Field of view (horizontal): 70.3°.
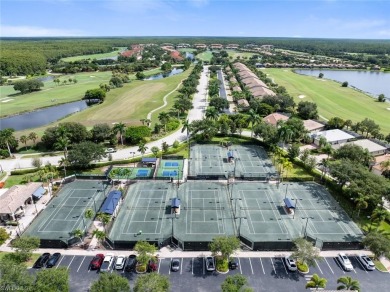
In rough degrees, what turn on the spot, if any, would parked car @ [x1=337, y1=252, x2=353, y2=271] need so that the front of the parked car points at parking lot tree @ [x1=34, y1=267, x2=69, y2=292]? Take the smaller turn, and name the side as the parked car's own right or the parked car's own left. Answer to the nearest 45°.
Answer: approximately 90° to the parked car's own left

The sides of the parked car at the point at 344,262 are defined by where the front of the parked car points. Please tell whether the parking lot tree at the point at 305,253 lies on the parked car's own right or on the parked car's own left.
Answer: on the parked car's own left

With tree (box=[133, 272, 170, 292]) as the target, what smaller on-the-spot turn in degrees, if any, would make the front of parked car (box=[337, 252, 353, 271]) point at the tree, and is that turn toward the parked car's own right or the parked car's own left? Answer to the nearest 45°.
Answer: approximately 90° to the parked car's own left

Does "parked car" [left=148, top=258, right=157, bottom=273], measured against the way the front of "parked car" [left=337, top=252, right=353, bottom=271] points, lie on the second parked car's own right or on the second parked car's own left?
on the second parked car's own left

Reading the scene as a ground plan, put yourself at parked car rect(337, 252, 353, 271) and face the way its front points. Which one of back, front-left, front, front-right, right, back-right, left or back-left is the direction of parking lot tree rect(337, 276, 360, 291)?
back-left

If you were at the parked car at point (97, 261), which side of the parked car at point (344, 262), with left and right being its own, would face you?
left

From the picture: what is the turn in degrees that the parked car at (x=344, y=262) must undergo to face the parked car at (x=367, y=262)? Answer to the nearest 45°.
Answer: approximately 90° to its right

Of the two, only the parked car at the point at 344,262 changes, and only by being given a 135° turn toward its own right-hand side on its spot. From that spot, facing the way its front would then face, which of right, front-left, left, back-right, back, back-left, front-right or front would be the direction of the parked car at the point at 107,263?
back-right

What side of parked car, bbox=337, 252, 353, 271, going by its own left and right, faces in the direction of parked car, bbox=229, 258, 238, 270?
left

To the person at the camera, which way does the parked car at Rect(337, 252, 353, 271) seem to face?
facing away from the viewer and to the left of the viewer

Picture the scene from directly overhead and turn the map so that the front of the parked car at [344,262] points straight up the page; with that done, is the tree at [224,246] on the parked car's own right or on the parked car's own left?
on the parked car's own left

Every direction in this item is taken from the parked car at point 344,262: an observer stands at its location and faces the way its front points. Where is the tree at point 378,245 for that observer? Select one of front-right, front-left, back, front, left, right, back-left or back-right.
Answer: right

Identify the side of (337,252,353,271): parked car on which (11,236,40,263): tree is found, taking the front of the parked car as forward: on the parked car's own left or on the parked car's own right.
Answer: on the parked car's own left

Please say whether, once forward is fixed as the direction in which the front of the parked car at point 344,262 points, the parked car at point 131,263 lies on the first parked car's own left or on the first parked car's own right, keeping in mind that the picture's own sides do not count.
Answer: on the first parked car's own left

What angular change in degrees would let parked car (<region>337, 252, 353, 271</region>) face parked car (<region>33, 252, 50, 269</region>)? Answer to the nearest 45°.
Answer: approximately 90° to its left
